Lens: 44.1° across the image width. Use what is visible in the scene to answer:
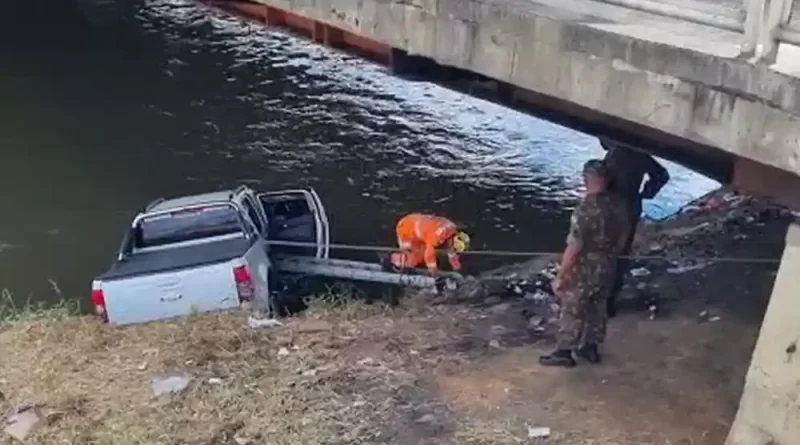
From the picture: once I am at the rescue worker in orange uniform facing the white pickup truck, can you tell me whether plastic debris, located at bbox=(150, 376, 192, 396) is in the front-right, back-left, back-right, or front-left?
front-left

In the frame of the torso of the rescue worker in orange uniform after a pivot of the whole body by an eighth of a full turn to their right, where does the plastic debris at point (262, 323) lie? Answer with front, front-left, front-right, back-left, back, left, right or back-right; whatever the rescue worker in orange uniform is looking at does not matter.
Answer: right

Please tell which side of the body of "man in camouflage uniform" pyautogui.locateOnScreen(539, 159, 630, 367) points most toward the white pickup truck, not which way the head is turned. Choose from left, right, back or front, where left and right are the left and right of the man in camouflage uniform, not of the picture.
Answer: front

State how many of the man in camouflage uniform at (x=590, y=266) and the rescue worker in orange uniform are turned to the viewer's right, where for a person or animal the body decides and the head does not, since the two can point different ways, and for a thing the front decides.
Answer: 1

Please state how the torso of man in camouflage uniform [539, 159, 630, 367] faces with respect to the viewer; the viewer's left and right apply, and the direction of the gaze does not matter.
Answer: facing away from the viewer and to the left of the viewer

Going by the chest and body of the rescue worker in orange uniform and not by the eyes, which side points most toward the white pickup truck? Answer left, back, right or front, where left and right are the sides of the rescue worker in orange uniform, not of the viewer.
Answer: back

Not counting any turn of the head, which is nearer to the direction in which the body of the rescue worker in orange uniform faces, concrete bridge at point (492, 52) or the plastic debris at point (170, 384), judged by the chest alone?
the concrete bridge

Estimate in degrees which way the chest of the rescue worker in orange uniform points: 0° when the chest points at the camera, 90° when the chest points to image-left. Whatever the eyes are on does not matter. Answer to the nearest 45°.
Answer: approximately 270°

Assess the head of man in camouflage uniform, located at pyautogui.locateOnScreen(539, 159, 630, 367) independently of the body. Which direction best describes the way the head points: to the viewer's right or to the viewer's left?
to the viewer's left

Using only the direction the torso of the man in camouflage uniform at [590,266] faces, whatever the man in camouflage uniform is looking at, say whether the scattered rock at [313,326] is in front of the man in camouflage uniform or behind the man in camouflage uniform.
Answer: in front
